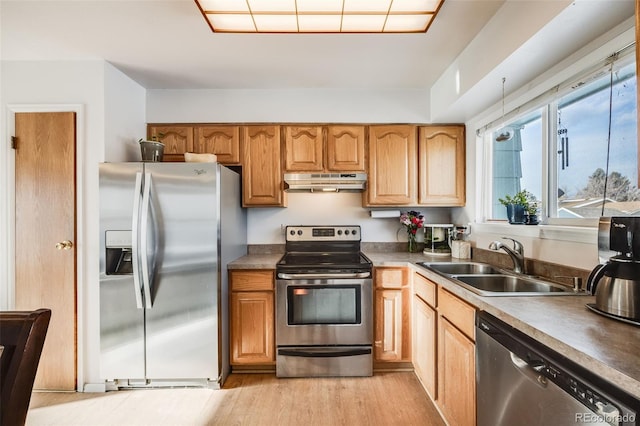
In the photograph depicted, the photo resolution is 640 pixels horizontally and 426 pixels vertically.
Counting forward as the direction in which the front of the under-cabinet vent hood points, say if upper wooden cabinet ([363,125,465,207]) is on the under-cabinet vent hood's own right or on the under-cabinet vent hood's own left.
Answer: on the under-cabinet vent hood's own left

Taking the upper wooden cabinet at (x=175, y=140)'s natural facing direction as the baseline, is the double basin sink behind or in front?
in front

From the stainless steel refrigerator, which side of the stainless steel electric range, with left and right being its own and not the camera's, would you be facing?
right

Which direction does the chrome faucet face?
to the viewer's left

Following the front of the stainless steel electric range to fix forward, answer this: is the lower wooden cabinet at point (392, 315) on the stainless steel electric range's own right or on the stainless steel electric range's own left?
on the stainless steel electric range's own left

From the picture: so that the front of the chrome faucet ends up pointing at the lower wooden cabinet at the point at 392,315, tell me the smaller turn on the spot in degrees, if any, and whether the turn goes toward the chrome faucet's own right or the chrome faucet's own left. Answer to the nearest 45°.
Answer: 0° — it already faces it

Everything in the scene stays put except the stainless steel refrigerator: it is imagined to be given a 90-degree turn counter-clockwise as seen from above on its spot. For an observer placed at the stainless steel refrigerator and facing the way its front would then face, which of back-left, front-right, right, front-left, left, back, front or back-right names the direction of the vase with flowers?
front

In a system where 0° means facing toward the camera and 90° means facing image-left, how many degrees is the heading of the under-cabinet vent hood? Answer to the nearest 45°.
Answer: approximately 0°

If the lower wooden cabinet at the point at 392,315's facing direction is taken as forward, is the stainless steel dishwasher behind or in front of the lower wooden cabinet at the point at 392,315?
in front

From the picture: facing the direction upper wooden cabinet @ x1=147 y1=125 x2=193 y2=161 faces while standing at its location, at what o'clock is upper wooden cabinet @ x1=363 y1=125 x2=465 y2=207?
upper wooden cabinet @ x1=363 y1=125 x2=465 y2=207 is roughly at 10 o'clock from upper wooden cabinet @ x1=147 y1=125 x2=193 y2=161.

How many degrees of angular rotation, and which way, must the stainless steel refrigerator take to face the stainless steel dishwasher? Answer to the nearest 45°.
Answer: approximately 45° to its left
